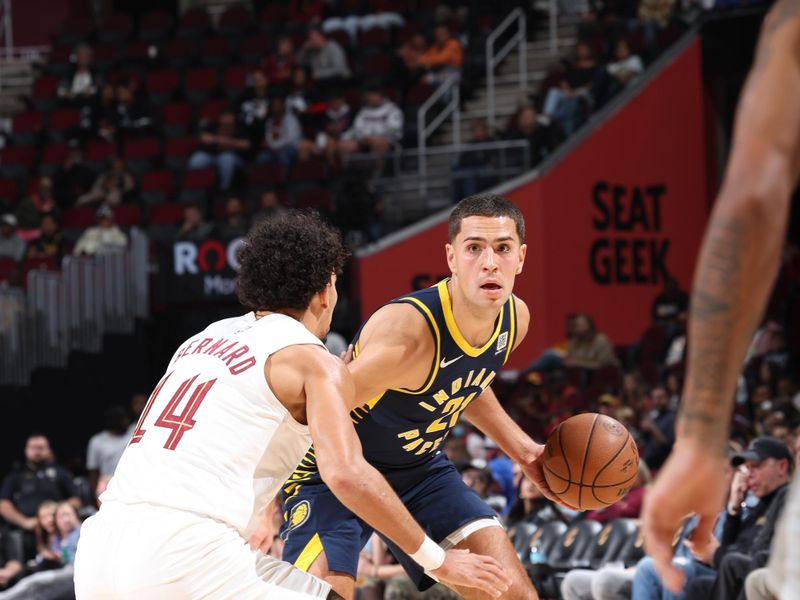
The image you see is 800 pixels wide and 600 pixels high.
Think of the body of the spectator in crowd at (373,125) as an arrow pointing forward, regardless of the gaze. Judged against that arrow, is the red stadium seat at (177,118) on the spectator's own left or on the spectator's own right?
on the spectator's own right

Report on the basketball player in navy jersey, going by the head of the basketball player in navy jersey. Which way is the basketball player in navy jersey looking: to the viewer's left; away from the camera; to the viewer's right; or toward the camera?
toward the camera

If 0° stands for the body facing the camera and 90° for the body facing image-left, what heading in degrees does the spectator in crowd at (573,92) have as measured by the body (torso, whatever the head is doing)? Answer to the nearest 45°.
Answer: approximately 45°

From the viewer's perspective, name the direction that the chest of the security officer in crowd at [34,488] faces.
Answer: toward the camera

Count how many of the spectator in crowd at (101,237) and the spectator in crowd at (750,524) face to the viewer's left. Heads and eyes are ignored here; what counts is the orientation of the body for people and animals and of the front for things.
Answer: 1

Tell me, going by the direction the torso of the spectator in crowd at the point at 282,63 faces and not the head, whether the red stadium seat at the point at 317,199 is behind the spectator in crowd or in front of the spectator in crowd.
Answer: in front

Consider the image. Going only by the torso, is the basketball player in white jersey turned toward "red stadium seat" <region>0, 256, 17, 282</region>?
no

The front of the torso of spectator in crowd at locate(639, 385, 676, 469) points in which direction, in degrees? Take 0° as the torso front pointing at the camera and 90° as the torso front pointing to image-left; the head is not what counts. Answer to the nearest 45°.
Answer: approximately 45°

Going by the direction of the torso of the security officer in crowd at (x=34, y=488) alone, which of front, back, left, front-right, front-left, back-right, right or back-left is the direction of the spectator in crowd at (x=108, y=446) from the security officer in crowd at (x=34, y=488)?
back-left

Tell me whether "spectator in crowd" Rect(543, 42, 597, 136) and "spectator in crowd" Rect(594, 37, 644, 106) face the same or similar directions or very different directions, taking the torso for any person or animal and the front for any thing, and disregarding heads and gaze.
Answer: same or similar directions

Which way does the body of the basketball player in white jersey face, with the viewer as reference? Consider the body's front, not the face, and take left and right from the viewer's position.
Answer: facing away from the viewer and to the right of the viewer

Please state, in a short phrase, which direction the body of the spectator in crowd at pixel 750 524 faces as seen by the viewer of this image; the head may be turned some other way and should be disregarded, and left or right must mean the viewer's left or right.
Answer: facing to the left of the viewer

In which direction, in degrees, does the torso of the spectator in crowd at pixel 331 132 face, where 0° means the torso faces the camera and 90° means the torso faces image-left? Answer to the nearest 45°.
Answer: approximately 45°

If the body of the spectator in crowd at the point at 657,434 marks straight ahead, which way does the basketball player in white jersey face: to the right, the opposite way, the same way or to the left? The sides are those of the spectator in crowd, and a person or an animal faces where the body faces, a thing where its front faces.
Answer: the opposite way

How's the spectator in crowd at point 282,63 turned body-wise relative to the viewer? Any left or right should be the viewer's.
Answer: facing the viewer and to the right of the viewer

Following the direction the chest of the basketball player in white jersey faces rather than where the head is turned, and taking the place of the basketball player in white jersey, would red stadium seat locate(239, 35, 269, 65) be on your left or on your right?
on your left

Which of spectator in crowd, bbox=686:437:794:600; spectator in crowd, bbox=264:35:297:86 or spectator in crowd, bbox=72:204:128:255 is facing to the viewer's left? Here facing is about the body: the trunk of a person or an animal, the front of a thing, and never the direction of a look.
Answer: spectator in crowd, bbox=686:437:794:600
